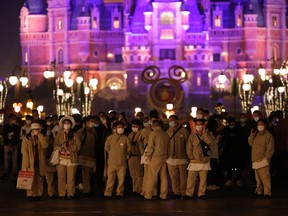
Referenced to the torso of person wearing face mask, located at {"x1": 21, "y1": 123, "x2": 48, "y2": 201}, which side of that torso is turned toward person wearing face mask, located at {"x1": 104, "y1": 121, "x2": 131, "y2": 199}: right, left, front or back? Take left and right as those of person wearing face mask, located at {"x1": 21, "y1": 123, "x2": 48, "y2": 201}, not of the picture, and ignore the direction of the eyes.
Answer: left

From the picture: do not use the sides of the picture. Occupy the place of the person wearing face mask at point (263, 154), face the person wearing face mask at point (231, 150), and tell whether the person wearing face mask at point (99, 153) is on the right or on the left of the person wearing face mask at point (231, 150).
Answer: left

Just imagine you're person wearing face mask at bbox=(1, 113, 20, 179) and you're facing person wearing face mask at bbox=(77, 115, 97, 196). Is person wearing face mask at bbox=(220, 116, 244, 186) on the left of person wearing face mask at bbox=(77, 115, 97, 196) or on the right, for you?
left

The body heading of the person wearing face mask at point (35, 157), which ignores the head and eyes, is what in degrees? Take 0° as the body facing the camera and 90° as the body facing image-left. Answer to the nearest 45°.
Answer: approximately 0°

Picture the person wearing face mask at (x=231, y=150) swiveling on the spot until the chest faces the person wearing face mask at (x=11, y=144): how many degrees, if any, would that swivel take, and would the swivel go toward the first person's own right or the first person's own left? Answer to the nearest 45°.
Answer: approximately 90° to the first person's own right
